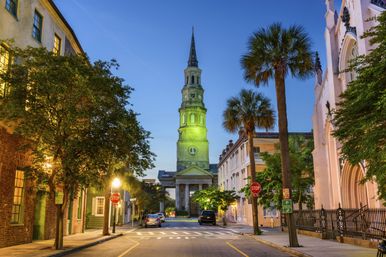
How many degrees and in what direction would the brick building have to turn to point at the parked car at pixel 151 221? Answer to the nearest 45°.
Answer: approximately 90° to its left

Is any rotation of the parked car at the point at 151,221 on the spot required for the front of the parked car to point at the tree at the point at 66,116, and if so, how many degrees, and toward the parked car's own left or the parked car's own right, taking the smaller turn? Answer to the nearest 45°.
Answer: approximately 180°

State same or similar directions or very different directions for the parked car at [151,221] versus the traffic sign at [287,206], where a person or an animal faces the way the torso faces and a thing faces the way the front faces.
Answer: very different directions

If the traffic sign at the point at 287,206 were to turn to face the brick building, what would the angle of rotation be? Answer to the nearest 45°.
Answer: approximately 90° to its right

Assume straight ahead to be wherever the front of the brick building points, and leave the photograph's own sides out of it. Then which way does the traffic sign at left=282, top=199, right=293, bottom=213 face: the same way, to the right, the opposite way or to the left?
to the right

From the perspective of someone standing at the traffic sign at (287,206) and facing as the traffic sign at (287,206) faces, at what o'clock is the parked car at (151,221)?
The parked car is roughly at 5 o'clock from the traffic sign.

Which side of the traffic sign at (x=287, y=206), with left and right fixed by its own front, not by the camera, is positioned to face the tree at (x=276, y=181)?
back

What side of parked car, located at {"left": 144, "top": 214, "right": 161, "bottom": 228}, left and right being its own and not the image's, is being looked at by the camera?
back
